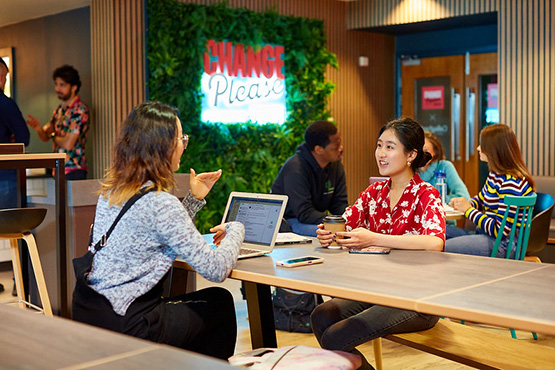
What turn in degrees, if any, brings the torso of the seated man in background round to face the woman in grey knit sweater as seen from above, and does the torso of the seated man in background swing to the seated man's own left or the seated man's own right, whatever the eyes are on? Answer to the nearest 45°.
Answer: approximately 45° to the seated man's own right

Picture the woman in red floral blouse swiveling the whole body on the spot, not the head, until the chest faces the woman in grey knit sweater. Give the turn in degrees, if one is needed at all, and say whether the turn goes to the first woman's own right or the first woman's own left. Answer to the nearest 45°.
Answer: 0° — they already face them

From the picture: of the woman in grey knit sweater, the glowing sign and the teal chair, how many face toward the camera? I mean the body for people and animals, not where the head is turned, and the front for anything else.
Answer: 1

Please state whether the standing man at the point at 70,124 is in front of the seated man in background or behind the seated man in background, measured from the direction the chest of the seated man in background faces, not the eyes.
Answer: behind

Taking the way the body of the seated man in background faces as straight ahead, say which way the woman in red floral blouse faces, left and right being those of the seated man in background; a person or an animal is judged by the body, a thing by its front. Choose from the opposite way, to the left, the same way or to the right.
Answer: to the right

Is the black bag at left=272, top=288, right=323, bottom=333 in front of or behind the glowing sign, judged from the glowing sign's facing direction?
in front

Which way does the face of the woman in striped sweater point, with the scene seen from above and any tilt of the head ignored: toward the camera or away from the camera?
away from the camera

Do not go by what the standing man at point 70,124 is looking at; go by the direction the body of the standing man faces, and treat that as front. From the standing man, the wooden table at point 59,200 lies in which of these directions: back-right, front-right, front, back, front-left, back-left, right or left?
front-left

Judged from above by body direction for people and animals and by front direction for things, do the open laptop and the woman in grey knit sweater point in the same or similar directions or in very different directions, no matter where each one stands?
very different directions

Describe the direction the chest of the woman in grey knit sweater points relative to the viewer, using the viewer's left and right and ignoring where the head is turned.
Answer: facing away from the viewer and to the right of the viewer

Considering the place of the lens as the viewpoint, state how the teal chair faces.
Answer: facing away from the viewer and to the left of the viewer

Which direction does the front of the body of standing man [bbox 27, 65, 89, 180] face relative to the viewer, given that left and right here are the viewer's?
facing the viewer and to the left of the viewer

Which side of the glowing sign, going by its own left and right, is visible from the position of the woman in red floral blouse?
front
